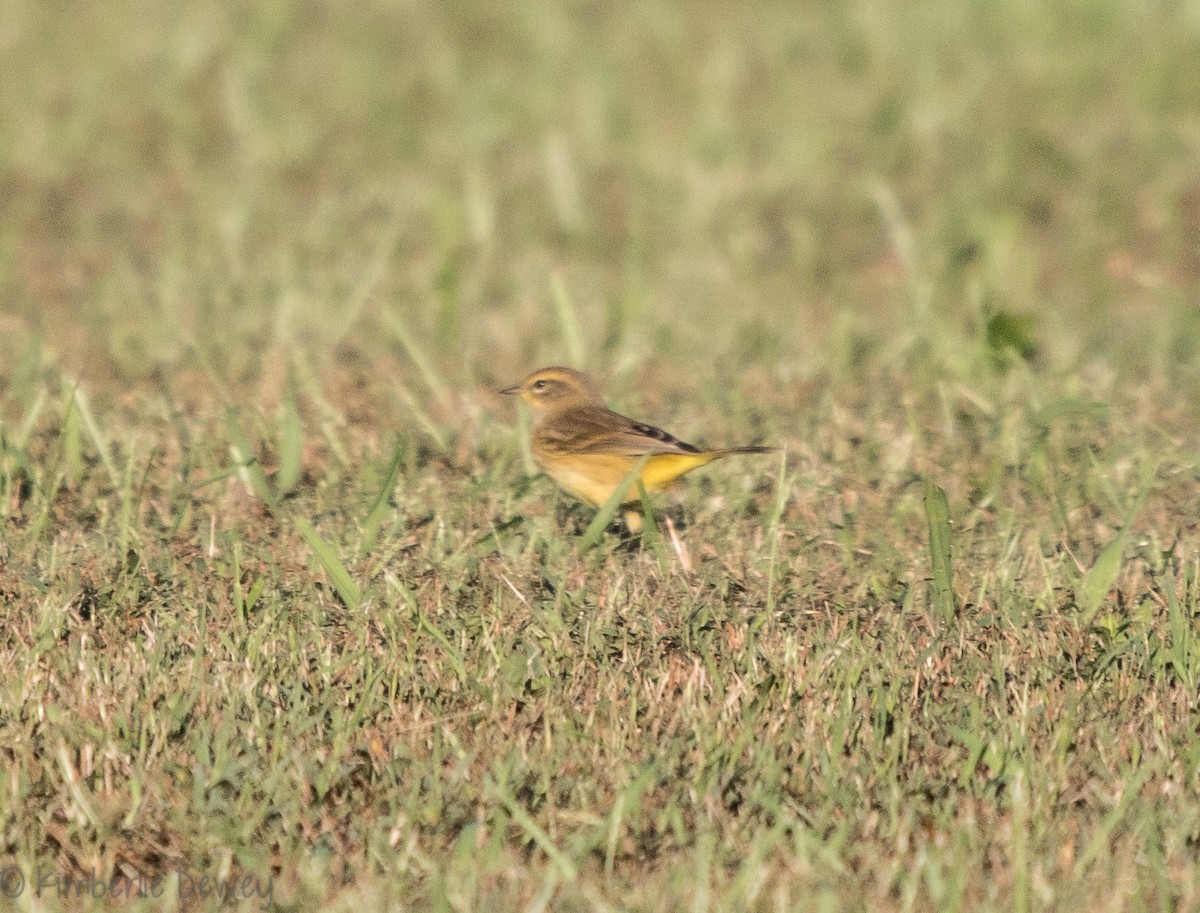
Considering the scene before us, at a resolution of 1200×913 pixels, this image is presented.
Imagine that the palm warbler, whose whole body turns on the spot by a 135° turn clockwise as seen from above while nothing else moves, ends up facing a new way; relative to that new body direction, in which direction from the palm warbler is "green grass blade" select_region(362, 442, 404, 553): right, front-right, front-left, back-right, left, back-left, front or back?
back

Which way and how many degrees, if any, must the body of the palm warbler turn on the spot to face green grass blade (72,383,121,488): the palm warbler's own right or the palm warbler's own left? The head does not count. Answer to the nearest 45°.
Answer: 0° — it already faces it

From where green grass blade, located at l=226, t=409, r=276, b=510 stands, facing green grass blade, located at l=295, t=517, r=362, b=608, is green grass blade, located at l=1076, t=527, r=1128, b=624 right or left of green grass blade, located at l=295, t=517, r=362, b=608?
left

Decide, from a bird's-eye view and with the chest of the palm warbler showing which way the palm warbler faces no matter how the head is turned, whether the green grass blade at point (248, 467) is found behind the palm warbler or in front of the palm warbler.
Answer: in front

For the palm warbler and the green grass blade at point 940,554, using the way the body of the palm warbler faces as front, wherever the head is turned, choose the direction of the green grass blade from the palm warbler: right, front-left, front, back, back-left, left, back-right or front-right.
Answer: back-left

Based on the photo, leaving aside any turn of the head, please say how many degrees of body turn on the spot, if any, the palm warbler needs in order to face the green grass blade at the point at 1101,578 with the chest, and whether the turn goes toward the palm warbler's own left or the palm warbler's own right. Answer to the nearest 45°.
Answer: approximately 135° to the palm warbler's own left

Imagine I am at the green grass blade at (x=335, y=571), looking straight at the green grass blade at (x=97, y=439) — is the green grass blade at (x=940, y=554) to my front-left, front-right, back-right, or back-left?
back-right

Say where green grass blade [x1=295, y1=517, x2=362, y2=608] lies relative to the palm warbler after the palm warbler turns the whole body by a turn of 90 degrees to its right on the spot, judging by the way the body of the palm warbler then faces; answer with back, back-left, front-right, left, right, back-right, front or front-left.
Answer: back-left

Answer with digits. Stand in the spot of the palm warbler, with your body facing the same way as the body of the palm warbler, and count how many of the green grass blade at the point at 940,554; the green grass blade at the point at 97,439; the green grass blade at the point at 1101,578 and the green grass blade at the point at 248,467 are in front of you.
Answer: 2

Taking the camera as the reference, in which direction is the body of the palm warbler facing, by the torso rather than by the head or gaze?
to the viewer's left

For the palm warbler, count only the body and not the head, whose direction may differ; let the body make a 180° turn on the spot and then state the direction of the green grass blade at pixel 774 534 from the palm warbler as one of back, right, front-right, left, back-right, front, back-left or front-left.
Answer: front-right

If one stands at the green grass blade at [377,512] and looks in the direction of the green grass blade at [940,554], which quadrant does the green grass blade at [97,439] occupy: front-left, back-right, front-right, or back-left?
back-left
